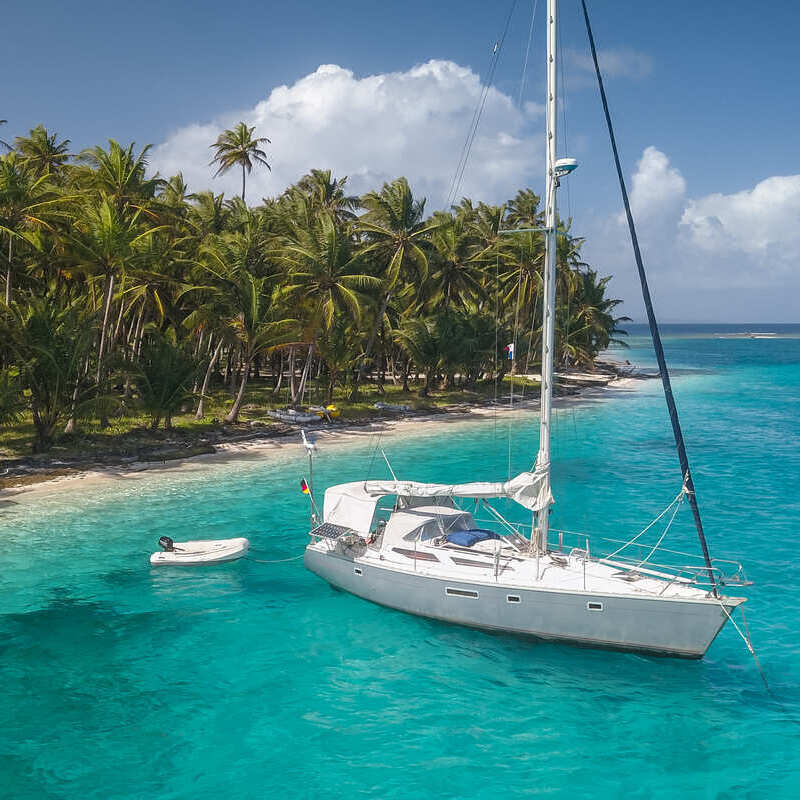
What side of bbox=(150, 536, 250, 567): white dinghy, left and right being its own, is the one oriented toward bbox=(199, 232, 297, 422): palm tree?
left

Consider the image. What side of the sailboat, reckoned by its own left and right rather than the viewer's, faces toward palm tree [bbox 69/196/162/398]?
back

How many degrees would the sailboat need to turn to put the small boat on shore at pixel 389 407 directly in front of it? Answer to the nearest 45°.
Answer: approximately 135° to its left

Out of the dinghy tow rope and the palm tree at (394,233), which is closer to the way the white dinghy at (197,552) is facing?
the dinghy tow rope

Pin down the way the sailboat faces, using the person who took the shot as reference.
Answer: facing the viewer and to the right of the viewer

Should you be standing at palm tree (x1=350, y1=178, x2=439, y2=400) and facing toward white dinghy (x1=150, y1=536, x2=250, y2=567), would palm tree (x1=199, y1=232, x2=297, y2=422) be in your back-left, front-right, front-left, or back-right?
front-right

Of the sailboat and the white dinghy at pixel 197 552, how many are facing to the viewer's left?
0

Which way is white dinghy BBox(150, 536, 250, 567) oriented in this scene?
to the viewer's right

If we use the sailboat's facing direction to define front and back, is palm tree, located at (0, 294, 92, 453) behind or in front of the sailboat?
behind

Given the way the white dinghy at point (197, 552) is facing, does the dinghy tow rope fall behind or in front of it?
in front
